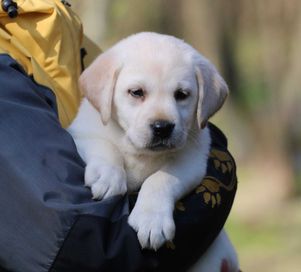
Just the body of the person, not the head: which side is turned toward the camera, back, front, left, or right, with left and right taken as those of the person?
right

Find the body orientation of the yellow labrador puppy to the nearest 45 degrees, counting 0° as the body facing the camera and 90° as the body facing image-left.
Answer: approximately 0°
